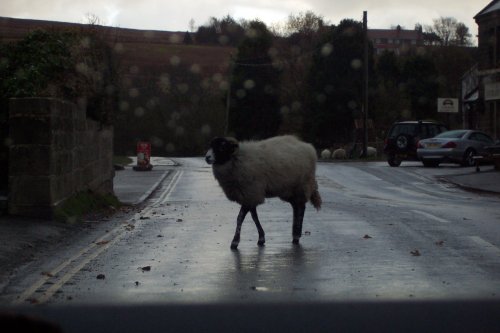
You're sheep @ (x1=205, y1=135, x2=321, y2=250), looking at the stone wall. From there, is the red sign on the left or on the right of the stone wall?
right

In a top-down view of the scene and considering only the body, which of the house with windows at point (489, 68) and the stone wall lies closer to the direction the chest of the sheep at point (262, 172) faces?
the stone wall

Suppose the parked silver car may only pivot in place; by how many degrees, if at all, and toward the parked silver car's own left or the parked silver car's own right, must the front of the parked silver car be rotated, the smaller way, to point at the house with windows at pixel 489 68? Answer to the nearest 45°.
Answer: approximately 45° to the parked silver car's own left

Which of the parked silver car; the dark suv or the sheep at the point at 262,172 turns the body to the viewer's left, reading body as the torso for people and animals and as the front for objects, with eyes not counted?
the sheep

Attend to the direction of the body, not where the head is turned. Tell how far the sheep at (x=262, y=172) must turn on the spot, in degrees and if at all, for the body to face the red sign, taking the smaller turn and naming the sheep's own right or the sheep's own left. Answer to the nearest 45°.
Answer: approximately 90° to the sheep's own right

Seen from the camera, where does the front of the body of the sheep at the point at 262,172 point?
to the viewer's left

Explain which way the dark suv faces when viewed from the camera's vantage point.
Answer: facing away from the viewer and to the right of the viewer

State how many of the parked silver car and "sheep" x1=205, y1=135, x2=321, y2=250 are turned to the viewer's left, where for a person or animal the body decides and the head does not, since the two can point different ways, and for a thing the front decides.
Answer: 1

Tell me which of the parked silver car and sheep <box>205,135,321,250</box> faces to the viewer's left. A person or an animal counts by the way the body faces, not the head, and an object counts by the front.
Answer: the sheep
